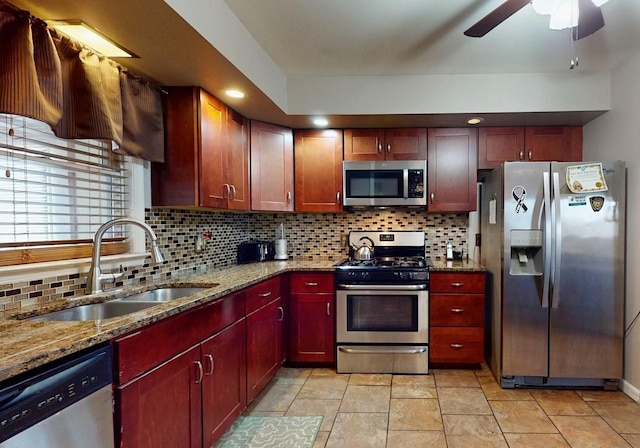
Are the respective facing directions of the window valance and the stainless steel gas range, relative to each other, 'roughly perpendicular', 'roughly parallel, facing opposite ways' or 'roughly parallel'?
roughly perpendicular

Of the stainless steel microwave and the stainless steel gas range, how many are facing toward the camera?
2

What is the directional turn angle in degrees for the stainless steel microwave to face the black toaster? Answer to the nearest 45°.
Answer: approximately 90° to its right

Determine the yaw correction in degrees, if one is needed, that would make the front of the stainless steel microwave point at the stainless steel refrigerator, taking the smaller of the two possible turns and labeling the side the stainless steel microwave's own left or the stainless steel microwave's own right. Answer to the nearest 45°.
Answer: approximately 90° to the stainless steel microwave's own left

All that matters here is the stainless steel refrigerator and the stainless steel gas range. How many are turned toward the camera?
2

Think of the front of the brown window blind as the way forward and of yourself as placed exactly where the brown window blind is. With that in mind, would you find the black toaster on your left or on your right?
on your left

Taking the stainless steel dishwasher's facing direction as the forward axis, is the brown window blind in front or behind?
behind

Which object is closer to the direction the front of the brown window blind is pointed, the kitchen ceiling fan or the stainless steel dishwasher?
the kitchen ceiling fan

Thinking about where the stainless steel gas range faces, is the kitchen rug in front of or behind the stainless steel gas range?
in front

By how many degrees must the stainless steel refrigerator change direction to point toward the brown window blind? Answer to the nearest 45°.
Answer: approximately 45° to its right

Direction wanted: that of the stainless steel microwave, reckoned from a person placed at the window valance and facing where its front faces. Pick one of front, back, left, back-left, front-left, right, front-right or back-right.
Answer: front-left

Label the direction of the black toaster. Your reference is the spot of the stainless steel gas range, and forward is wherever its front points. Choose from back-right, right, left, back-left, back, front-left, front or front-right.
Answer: right
